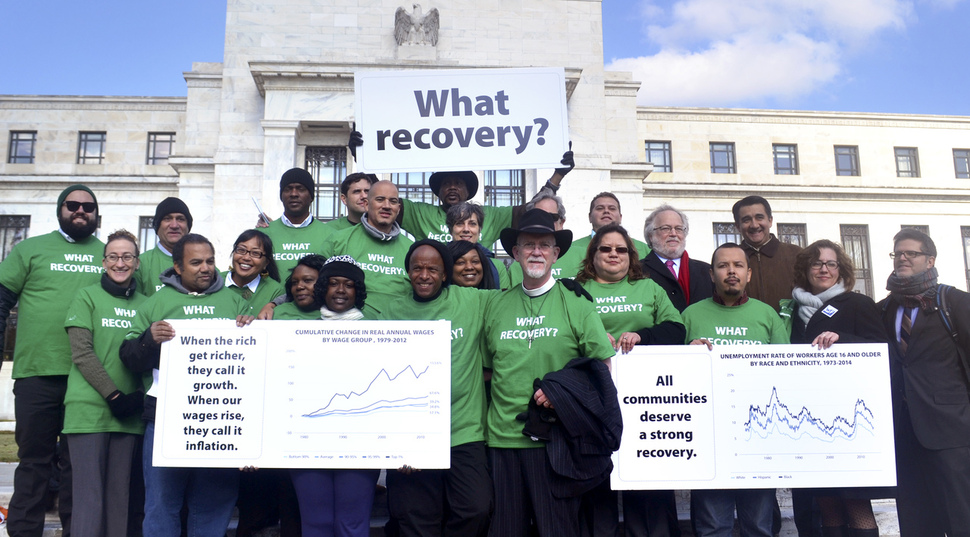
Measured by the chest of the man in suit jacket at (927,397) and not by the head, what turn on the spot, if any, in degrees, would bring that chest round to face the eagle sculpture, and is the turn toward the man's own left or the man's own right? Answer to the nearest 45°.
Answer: approximately 90° to the man's own right

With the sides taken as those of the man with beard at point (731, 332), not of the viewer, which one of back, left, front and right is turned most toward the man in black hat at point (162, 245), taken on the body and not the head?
right

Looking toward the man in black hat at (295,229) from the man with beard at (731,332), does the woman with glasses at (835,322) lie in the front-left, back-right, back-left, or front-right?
back-right

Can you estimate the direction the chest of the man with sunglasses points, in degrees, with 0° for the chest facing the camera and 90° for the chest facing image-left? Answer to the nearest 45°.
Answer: approximately 315°

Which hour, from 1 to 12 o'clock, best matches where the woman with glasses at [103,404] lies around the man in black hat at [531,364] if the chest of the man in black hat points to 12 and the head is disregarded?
The woman with glasses is roughly at 3 o'clock from the man in black hat.

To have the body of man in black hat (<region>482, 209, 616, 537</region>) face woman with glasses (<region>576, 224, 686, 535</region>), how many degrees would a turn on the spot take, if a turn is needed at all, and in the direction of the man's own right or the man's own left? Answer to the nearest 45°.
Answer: approximately 135° to the man's own left

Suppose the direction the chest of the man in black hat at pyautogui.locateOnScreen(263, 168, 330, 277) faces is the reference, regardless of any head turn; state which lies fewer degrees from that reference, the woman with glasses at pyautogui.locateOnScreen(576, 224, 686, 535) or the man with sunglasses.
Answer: the woman with glasses
